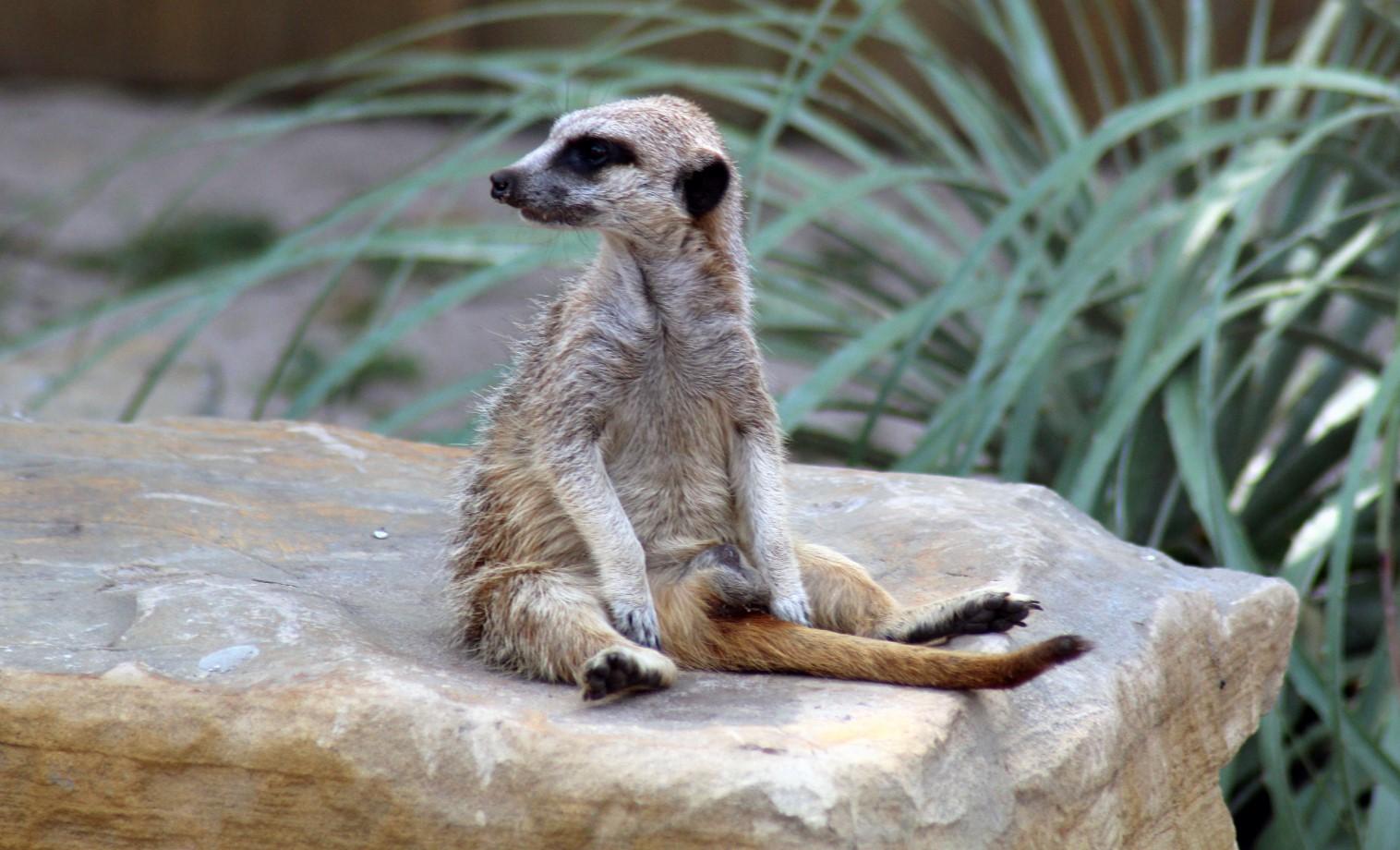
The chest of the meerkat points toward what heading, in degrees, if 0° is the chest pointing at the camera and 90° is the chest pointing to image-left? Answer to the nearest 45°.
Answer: approximately 315°
